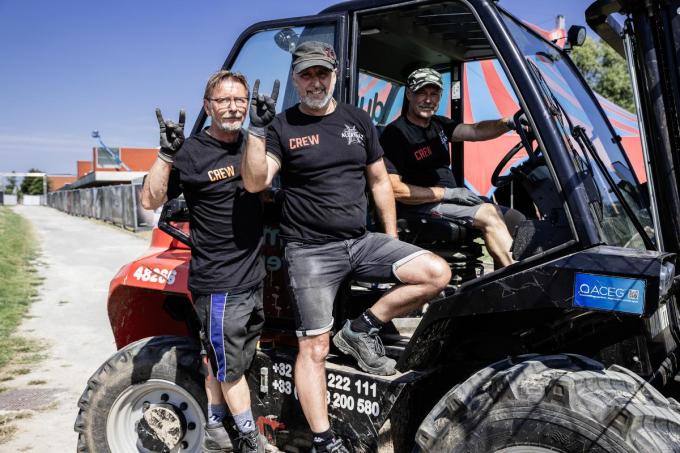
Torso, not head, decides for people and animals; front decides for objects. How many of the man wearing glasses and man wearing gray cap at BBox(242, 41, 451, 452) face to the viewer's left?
0

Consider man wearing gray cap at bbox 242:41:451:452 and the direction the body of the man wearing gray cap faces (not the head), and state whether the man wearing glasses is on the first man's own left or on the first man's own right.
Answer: on the first man's own right

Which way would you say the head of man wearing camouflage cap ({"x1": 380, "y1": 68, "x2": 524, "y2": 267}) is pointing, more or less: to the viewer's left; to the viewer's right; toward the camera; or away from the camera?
toward the camera

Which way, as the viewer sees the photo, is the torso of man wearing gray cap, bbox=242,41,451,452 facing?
toward the camera

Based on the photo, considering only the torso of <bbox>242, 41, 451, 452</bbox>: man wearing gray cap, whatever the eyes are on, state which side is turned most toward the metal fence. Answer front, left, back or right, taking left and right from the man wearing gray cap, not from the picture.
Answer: back

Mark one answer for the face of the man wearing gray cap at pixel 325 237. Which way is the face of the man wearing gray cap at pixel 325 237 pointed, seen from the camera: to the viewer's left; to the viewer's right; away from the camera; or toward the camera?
toward the camera

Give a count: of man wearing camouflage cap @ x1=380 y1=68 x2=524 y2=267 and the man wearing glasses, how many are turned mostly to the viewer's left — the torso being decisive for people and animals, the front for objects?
0

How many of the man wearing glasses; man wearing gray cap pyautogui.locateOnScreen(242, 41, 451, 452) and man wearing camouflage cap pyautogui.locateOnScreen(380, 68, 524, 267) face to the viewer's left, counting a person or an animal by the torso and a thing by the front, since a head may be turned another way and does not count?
0

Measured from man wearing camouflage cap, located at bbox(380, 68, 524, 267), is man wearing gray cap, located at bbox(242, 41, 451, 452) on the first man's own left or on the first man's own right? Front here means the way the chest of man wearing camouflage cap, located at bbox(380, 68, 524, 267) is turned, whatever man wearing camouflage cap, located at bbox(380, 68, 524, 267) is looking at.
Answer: on the first man's own right

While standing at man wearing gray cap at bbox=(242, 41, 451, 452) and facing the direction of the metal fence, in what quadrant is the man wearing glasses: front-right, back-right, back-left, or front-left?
front-left

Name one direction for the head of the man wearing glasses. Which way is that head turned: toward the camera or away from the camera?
toward the camera

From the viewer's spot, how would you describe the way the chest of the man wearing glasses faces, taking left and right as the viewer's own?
facing the viewer and to the right of the viewer

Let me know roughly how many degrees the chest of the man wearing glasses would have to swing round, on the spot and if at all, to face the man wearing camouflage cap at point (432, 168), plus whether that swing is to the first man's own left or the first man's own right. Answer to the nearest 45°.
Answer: approximately 45° to the first man's own left

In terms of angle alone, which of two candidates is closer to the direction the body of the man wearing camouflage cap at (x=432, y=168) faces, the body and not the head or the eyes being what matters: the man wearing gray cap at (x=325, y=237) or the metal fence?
the man wearing gray cap

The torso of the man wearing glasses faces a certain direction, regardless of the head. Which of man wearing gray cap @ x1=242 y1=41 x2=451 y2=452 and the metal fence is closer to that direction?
the man wearing gray cap

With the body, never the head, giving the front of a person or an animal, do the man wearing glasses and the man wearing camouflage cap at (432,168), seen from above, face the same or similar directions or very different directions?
same or similar directions
